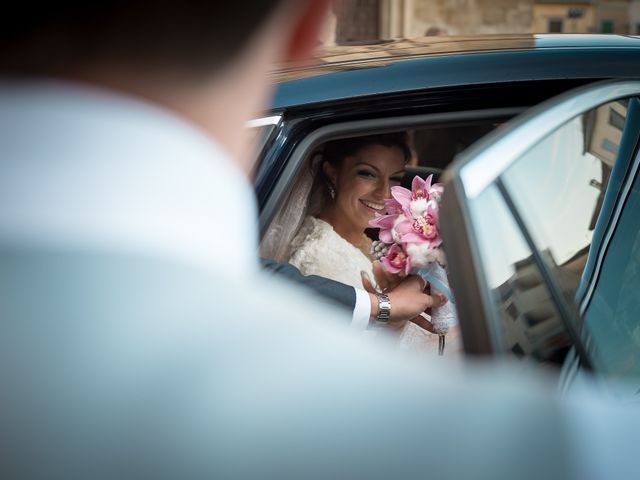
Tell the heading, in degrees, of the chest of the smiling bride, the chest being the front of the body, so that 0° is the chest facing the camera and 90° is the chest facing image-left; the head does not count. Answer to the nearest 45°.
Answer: approximately 315°

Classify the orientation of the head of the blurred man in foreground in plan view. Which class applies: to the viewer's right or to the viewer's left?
to the viewer's right

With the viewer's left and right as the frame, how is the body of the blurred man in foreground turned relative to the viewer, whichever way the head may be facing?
facing away from the viewer

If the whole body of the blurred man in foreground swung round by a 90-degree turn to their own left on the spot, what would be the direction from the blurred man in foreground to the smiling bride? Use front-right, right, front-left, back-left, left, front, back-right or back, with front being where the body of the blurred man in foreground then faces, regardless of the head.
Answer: right
